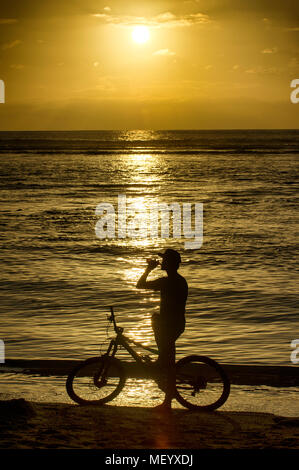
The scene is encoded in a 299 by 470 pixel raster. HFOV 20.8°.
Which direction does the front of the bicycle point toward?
to the viewer's left

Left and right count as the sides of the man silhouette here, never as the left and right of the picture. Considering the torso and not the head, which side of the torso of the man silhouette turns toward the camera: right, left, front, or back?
left

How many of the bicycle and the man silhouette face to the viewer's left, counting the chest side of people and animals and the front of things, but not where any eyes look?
2
